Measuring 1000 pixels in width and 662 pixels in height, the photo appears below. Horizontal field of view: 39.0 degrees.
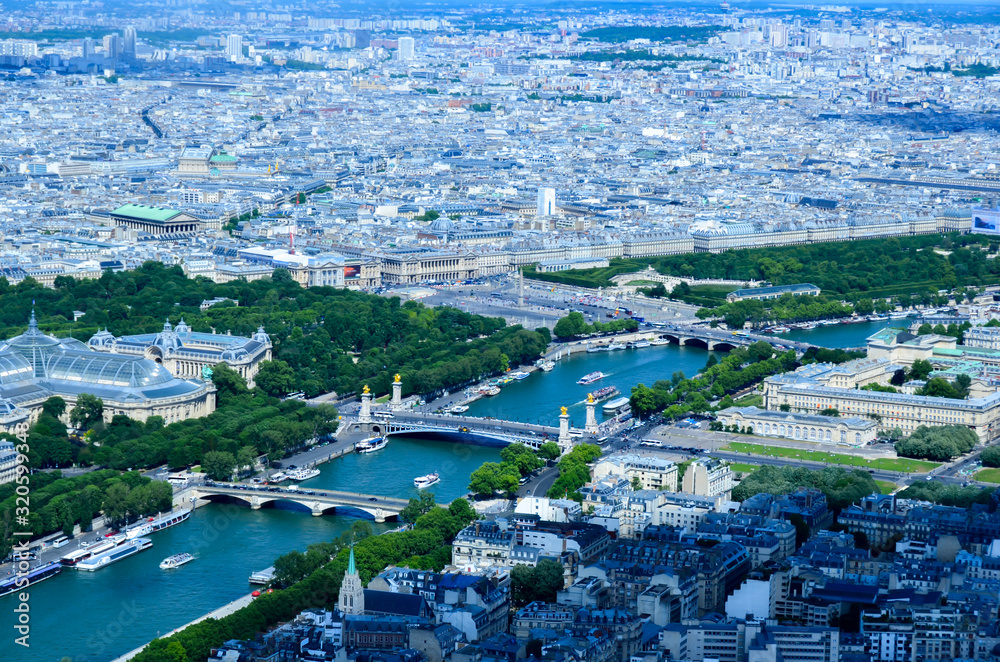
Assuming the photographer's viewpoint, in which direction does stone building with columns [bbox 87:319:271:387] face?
facing the viewer and to the left of the viewer

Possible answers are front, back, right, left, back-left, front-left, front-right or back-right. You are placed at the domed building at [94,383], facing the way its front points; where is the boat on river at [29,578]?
back-right

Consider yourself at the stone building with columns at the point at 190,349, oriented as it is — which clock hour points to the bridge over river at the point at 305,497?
The bridge over river is roughly at 10 o'clock from the stone building with columns.

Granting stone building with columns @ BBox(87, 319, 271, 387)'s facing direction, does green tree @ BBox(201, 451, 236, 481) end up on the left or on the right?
on its left

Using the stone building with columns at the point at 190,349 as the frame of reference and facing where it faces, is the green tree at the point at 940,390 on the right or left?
on its left

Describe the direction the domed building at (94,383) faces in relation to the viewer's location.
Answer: facing away from the viewer and to the right of the viewer

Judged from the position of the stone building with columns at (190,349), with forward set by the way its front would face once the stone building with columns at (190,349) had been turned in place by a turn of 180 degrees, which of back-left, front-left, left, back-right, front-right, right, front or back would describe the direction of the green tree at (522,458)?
right

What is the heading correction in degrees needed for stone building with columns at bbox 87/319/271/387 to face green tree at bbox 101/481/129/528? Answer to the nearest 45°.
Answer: approximately 45° to its left

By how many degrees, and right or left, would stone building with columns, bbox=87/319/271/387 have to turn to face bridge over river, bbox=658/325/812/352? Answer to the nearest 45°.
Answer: approximately 135° to its left

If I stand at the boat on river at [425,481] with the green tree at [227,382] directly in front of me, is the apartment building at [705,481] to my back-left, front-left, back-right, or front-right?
back-right

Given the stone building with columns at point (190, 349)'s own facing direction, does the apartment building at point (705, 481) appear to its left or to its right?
on its left

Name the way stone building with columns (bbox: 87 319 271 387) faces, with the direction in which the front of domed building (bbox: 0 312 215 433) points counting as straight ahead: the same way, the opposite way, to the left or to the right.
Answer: the opposite way
